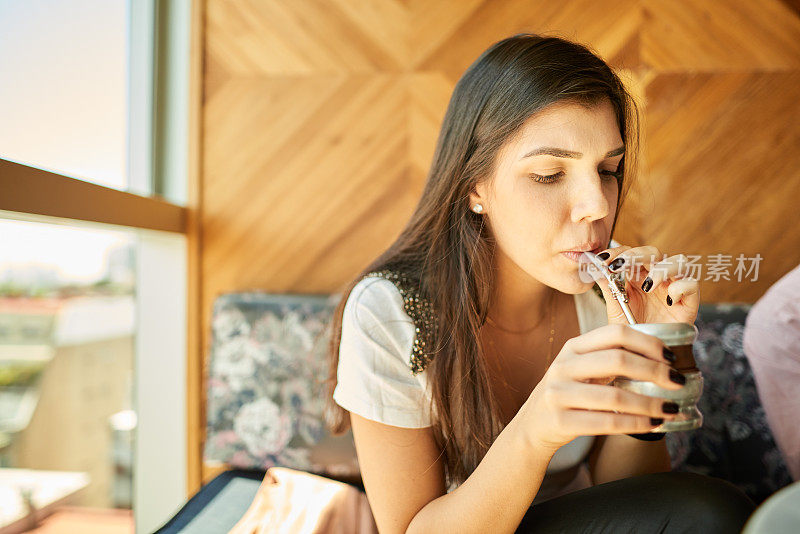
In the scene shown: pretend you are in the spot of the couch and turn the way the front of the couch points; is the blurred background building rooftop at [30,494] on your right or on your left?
on your right

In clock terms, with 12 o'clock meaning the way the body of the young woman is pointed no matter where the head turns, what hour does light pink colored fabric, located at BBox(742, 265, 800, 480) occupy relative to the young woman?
The light pink colored fabric is roughly at 9 o'clock from the young woman.

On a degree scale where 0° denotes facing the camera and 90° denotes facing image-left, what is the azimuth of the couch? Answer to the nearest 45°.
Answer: approximately 0°
